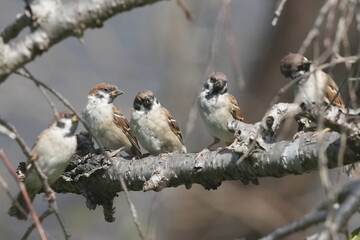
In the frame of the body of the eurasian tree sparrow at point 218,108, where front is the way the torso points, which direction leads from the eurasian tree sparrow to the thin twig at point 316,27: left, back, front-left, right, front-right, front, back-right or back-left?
back-left

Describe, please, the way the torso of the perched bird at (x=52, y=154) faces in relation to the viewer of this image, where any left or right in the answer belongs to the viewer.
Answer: facing the viewer and to the right of the viewer

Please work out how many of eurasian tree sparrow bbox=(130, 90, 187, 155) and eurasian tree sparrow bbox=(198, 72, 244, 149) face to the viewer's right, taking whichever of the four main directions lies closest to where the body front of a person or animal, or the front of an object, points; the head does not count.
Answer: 0

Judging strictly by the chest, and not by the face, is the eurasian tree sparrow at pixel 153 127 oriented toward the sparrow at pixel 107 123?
no

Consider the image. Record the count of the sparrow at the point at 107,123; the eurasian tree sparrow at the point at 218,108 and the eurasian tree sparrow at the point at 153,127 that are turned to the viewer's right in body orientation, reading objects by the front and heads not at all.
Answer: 0

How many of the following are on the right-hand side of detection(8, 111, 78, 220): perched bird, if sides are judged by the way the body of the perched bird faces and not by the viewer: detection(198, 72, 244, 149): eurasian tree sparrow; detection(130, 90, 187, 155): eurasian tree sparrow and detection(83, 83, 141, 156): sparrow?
0

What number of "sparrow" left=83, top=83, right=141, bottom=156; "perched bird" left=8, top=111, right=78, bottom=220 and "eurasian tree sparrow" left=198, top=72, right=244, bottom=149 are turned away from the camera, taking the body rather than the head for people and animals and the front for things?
0

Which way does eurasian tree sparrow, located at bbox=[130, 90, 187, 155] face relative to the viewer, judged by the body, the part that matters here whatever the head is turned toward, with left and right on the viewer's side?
facing the viewer and to the left of the viewer

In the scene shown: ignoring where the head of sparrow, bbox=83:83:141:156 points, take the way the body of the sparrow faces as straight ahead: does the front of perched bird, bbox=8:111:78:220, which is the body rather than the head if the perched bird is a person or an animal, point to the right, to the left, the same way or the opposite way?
to the left

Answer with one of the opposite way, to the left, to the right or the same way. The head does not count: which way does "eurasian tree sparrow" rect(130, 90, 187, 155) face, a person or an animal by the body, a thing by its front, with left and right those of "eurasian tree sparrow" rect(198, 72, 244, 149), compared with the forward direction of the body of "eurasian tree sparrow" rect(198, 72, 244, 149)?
the same way

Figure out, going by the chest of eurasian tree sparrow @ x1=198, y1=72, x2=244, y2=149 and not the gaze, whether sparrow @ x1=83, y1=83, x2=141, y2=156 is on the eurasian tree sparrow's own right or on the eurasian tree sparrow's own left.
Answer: on the eurasian tree sparrow's own right
